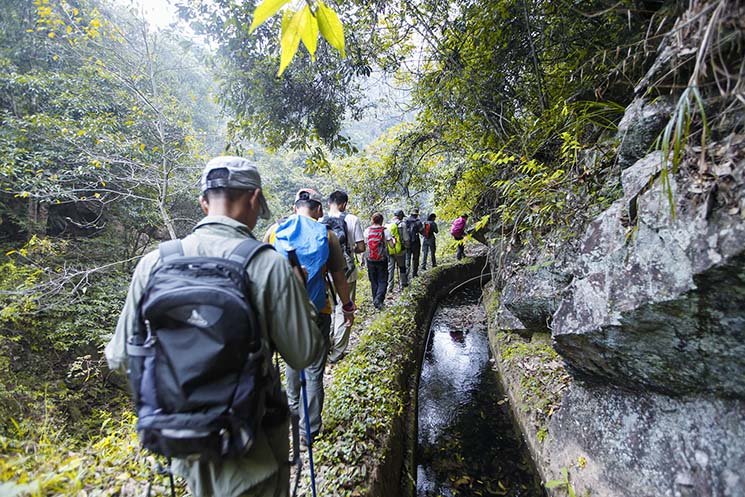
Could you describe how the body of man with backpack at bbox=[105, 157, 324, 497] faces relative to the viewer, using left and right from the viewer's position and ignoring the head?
facing away from the viewer and to the right of the viewer

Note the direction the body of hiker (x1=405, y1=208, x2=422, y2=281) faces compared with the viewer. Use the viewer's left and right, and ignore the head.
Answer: facing away from the viewer

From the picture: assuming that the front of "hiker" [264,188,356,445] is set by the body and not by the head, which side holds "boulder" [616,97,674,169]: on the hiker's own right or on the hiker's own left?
on the hiker's own right

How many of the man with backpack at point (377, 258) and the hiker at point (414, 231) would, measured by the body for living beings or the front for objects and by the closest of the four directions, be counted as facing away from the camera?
2

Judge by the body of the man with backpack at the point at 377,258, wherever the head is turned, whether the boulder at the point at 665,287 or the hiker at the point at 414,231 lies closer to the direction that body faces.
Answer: the hiker

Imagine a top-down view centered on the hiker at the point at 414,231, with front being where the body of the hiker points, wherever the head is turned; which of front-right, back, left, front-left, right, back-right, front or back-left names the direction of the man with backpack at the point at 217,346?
back

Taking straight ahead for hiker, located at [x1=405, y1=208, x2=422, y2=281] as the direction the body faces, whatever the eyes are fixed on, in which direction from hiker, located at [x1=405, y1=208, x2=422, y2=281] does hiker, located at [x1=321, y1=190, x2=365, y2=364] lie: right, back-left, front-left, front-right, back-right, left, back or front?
back

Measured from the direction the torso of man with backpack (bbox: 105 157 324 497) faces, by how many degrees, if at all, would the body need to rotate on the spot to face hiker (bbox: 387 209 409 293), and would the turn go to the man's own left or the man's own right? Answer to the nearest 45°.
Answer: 0° — they already face them

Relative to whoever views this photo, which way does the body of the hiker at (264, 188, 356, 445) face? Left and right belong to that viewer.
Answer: facing away from the viewer

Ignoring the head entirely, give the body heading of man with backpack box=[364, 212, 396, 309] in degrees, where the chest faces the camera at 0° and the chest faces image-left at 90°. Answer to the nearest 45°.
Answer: approximately 180°
